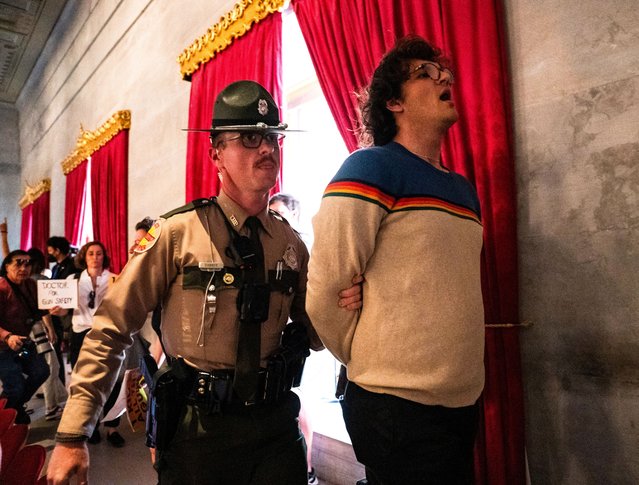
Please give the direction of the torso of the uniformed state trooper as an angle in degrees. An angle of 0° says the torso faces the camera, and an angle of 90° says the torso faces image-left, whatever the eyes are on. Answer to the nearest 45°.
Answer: approximately 315°

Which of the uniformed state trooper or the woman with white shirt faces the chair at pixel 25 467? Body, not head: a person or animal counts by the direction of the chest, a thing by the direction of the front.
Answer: the woman with white shirt

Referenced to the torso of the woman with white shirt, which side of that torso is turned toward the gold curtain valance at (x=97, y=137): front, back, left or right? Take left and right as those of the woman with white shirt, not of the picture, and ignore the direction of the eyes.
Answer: back

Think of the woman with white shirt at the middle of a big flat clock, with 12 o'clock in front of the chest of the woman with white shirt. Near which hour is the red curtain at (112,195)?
The red curtain is roughly at 6 o'clock from the woman with white shirt.

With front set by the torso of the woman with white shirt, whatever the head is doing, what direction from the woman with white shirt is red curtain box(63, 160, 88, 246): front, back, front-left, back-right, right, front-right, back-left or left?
back

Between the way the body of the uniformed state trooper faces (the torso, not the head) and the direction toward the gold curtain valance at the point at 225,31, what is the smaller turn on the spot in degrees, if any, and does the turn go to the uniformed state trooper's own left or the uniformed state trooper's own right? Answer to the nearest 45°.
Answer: approximately 135° to the uniformed state trooper's own left

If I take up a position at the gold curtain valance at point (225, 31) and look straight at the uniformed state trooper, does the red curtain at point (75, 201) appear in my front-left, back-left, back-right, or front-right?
back-right

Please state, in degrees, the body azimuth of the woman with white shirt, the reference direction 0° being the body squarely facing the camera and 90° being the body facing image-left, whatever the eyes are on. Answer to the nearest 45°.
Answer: approximately 0°

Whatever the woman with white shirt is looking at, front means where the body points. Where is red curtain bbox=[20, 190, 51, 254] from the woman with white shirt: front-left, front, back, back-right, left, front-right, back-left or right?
back

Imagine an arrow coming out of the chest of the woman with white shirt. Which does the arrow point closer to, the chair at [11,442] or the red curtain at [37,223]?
the chair

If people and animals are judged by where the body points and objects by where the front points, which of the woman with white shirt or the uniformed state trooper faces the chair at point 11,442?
the woman with white shirt

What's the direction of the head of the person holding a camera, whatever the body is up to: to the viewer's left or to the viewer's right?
to the viewer's right
